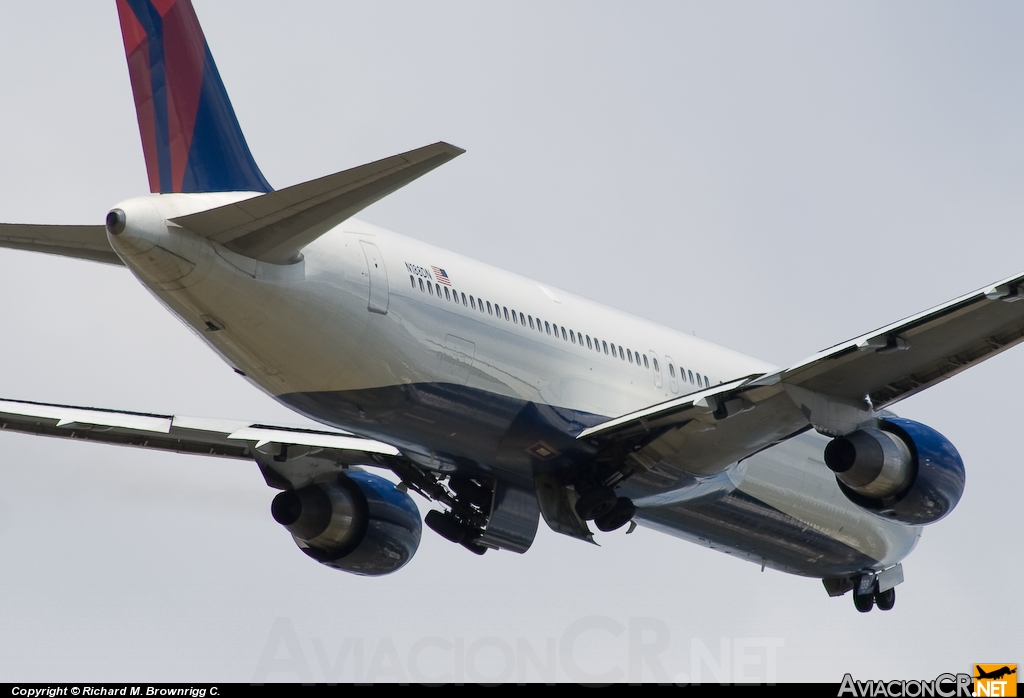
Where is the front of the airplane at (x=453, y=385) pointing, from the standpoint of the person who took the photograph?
facing away from the viewer and to the right of the viewer
